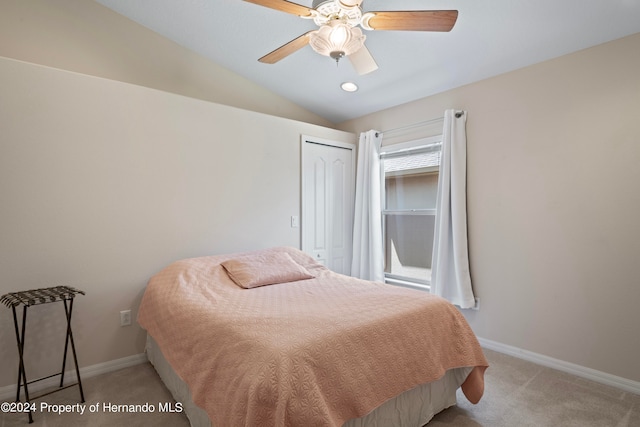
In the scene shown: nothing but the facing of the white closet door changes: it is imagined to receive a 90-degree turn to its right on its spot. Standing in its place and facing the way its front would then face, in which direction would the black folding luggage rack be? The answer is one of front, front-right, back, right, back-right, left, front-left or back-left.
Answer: front

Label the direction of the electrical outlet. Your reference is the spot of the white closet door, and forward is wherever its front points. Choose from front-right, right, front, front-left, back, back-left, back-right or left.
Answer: right

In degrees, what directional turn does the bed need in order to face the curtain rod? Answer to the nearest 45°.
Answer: approximately 90° to its left

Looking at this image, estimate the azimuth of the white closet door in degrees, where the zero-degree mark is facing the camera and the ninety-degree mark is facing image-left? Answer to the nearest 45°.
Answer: approximately 315°

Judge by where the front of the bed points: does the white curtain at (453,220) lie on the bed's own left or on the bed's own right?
on the bed's own left

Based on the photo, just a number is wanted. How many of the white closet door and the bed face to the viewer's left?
0

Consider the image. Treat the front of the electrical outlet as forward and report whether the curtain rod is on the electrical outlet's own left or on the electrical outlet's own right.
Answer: on the electrical outlet's own left

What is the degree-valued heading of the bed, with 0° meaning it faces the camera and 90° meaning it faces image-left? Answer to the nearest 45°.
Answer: approximately 315°
